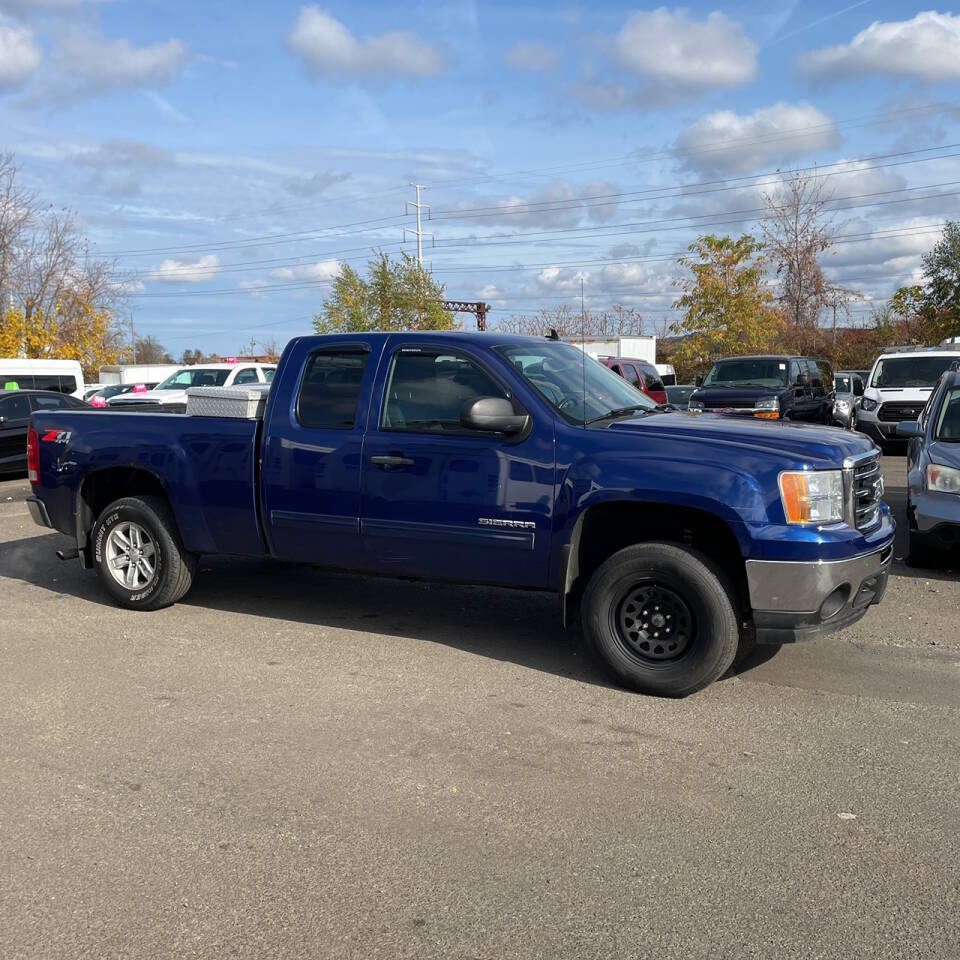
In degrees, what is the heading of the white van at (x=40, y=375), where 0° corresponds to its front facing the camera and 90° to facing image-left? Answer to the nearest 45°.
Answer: approximately 90°

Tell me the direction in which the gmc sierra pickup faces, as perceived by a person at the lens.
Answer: facing the viewer and to the right of the viewer

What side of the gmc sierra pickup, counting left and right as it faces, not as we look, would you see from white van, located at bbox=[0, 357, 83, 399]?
back

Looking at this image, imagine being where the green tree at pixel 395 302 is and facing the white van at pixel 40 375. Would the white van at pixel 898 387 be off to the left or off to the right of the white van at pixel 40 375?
left

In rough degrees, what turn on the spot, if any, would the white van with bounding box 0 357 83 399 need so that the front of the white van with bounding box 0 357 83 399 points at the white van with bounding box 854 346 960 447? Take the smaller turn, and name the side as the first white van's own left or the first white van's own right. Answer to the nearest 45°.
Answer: approximately 135° to the first white van's own left

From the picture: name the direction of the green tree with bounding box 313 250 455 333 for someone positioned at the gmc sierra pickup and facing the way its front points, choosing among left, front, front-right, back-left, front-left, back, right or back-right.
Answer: back-left

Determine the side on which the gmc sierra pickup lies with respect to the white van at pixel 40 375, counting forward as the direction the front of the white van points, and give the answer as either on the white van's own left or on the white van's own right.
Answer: on the white van's own left

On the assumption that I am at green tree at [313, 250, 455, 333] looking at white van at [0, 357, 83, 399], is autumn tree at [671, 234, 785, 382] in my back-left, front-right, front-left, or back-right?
back-left
